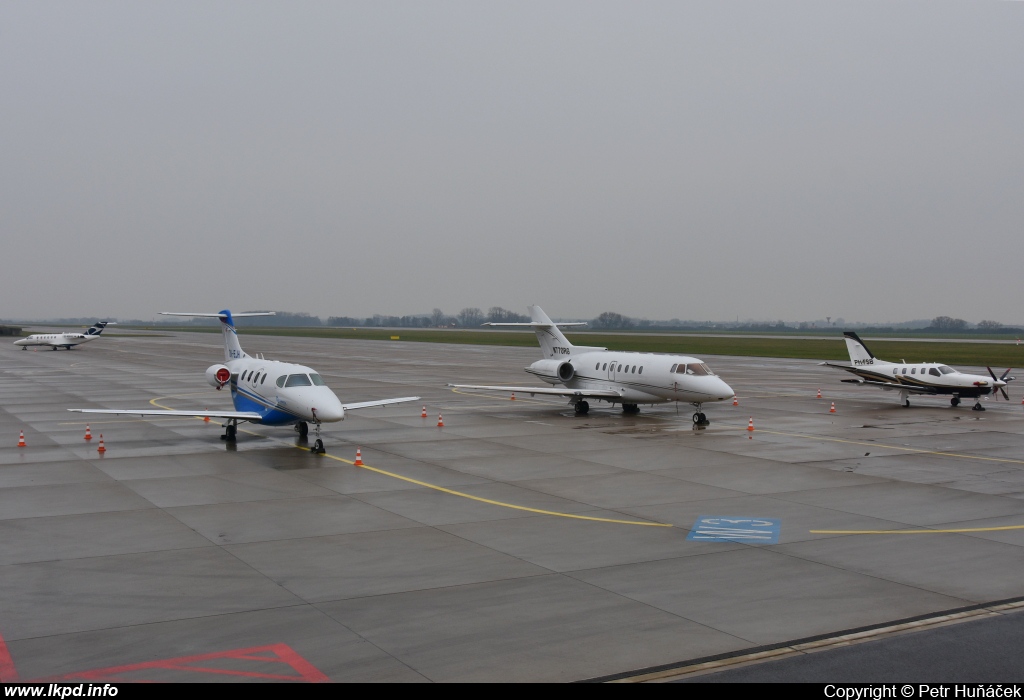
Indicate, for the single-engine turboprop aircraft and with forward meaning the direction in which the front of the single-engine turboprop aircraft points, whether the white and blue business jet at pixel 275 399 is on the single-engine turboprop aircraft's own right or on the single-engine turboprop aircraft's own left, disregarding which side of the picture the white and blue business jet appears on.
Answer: on the single-engine turboprop aircraft's own right

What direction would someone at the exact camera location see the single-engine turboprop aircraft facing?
facing the viewer and to the right of the viewer

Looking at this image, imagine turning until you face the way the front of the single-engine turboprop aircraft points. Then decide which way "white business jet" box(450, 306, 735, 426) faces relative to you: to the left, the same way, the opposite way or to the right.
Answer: the same way

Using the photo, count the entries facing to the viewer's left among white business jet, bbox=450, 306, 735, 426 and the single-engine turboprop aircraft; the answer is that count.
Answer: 0

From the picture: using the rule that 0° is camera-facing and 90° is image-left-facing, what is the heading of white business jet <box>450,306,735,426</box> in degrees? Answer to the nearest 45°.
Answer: approximately 315°

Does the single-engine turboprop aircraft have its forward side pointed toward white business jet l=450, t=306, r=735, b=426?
no
